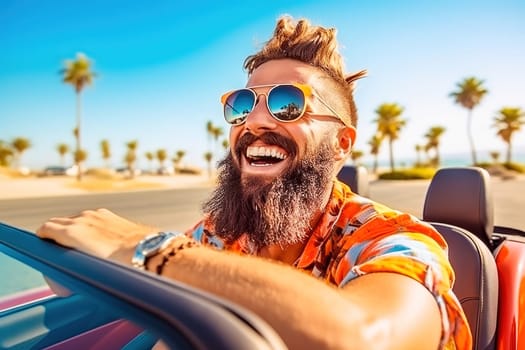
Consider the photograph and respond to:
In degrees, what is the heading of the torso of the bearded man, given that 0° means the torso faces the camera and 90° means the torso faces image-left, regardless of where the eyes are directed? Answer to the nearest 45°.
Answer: approximately 45°

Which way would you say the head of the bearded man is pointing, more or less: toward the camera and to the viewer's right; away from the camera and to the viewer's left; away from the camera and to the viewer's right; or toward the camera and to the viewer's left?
toward the camera and to the viewer's left

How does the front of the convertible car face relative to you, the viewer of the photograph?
facing the viewer and to the left of the viewer
